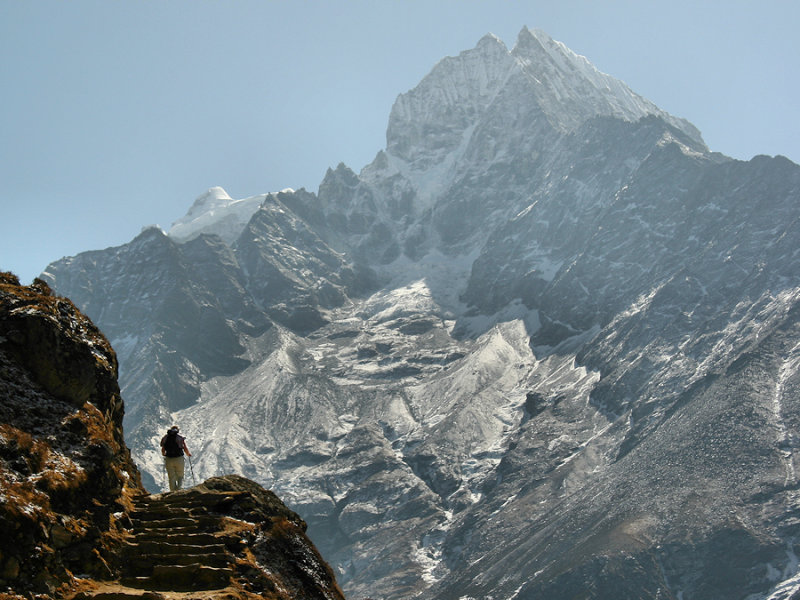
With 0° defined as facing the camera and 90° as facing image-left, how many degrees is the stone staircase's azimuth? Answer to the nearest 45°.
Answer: approximately 0°

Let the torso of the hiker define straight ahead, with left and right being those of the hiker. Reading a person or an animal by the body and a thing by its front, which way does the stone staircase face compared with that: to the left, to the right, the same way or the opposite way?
the opposite way

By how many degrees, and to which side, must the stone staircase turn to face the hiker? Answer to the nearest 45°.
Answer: approximately 180°

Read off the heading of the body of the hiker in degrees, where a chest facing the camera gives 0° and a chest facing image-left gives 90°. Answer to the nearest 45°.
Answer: approximately 180°

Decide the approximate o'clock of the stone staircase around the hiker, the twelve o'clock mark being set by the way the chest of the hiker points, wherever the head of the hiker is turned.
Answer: The stone staircase is roughly at 6 o'clock from the hiker.

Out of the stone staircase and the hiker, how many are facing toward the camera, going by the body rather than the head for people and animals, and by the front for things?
1
